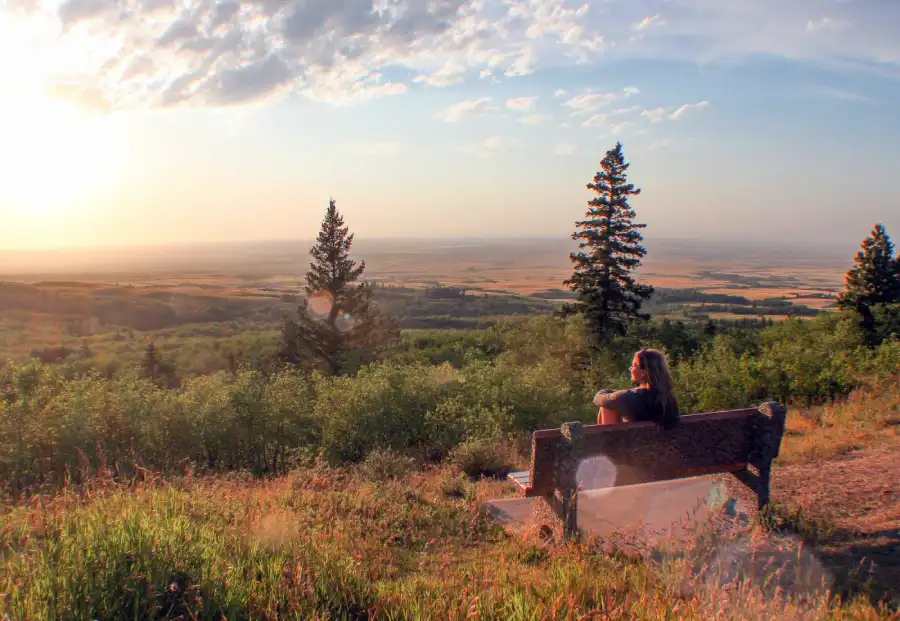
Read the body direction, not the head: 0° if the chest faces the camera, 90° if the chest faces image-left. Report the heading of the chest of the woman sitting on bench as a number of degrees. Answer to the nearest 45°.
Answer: approximately 135°

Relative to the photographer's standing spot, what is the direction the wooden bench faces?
facing away from the viewer and to the left of the viewer

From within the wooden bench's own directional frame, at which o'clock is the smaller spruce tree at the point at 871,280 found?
The smaller spruce tree is roughly at 2 o'clock from the wooden bench.

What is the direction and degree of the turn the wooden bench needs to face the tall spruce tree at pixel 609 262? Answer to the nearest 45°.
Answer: approximately 45° to its right

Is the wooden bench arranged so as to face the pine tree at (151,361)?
yes

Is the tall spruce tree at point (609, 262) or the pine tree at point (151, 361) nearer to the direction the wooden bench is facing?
the pine tree
